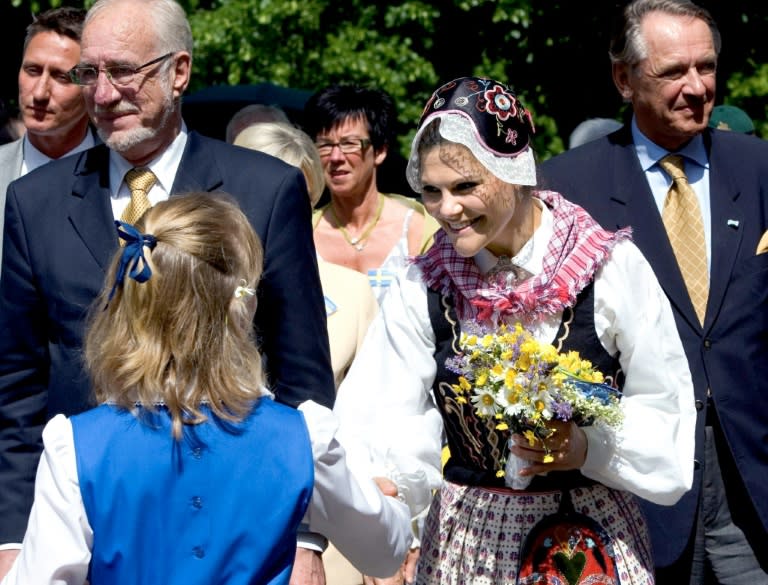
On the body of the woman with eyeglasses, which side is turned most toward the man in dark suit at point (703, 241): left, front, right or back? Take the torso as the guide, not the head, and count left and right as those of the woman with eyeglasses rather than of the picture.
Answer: left

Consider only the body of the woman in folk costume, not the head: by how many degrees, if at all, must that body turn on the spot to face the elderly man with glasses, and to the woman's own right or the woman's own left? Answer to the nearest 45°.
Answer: approximately 45° to the woman's own right

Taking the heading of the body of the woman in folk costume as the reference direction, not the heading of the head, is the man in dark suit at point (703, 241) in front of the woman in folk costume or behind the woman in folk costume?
behind

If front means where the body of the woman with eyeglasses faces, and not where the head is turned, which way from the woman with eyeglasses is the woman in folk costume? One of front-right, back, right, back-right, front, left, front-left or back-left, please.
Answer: front-left

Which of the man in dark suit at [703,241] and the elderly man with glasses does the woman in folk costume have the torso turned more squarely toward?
the elderly man with glasses

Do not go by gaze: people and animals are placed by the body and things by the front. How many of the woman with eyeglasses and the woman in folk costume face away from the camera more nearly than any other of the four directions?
0

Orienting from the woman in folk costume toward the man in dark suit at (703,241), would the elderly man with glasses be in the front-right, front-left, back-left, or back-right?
back-left

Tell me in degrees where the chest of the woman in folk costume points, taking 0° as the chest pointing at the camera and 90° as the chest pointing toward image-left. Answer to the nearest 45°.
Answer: approximately 45°
